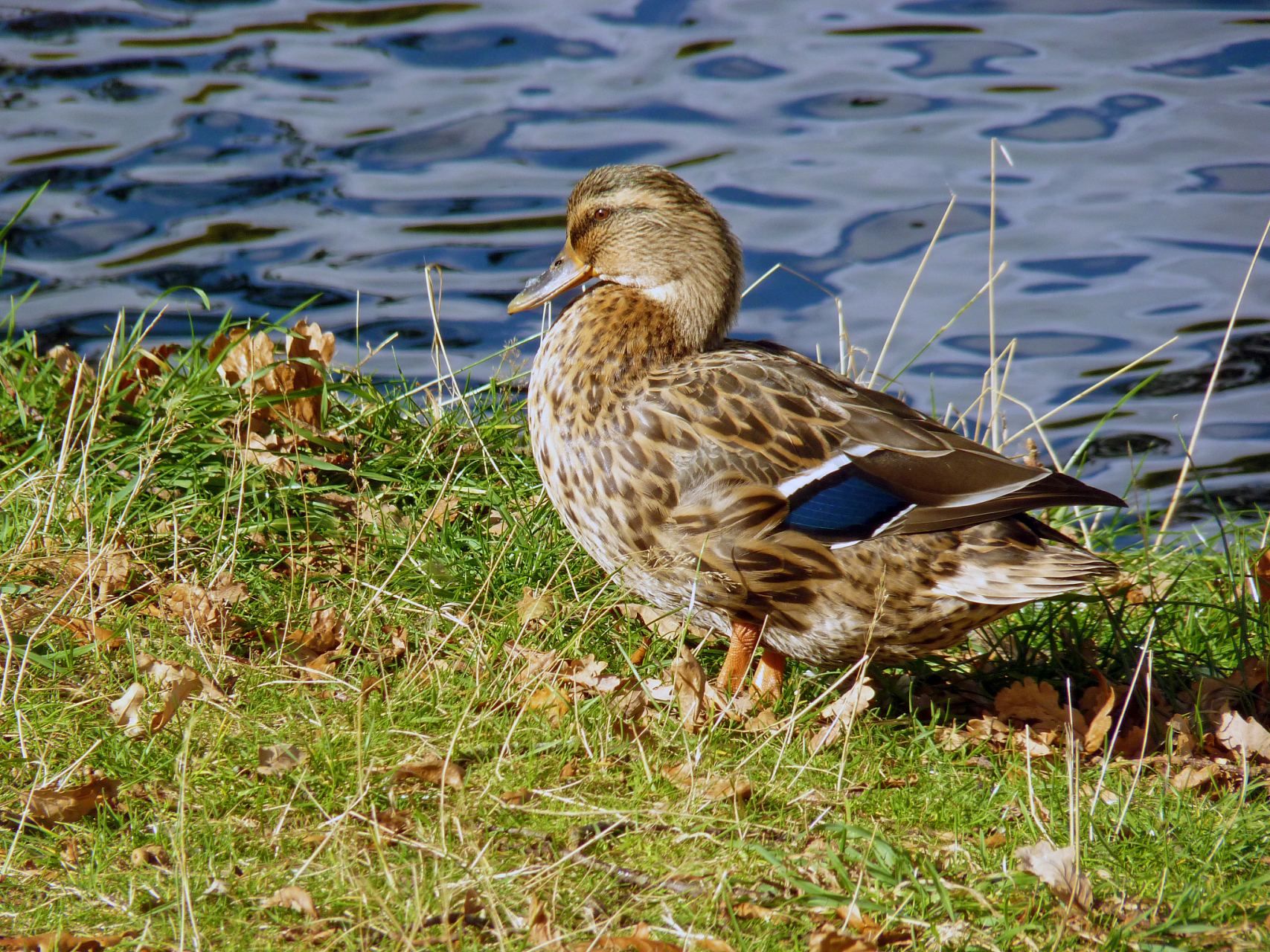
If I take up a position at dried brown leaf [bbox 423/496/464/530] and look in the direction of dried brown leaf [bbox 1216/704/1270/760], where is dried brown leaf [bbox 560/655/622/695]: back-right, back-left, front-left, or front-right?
front-right

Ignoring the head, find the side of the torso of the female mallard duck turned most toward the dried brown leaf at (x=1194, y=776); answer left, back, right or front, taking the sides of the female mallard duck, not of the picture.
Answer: back

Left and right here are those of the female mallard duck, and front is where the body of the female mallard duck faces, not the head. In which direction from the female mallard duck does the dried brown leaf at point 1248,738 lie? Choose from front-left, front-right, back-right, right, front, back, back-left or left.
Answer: back

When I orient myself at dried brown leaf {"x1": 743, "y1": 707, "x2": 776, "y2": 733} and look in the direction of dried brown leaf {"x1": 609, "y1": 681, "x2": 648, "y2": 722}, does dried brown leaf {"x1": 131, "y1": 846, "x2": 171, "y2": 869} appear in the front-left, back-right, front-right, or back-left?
front-left

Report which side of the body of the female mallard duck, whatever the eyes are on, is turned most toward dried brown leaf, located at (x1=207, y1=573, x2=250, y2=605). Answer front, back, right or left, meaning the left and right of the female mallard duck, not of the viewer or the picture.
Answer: front

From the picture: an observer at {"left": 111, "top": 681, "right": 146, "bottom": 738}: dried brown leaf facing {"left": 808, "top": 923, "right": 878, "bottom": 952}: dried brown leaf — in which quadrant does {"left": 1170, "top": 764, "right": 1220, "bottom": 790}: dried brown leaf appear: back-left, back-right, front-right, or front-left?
front-left

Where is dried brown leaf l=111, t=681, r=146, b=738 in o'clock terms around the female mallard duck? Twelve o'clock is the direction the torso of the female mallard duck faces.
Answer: The dried brown leaf is roughly at 11 o'clock from the female mallard duck.

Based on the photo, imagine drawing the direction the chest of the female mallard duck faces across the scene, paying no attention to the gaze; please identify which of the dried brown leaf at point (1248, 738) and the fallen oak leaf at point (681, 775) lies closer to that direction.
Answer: the fallen oak leaf

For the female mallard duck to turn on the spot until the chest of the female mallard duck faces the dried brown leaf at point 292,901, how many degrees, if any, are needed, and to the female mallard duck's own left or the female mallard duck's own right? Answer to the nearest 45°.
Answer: approximately 45° to the female mallard duck's own left

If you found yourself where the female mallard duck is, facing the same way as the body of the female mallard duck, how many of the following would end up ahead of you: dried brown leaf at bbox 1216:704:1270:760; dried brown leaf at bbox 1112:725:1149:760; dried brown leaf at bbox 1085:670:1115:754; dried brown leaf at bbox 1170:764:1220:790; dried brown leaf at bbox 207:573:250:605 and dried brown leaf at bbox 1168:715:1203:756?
1

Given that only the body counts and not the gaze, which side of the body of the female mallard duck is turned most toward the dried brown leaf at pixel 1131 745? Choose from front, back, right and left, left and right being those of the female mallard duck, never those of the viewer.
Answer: back

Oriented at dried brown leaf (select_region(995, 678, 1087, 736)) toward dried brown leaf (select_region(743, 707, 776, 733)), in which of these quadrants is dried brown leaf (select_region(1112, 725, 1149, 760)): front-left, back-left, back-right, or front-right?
back-left

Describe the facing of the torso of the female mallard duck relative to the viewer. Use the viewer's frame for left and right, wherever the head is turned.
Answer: facing to the left of the viewer

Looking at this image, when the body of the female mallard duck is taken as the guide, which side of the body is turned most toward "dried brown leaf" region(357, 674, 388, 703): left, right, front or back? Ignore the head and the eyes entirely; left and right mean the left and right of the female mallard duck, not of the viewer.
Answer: front

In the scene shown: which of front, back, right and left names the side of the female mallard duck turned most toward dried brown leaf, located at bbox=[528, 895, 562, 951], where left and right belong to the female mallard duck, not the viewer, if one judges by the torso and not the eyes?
left
